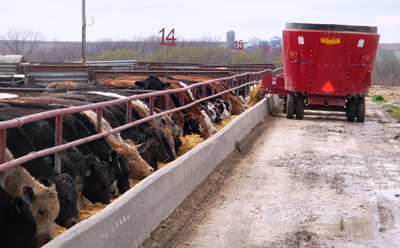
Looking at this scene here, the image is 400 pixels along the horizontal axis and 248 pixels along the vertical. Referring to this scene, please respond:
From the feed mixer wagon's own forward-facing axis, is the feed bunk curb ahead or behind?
behind

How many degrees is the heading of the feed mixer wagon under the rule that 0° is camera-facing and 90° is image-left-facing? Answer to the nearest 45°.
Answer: approximately 180°

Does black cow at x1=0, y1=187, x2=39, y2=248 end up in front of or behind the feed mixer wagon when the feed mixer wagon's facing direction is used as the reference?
behind

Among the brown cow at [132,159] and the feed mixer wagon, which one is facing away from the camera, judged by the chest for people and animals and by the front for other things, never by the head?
the feed mixer wagon

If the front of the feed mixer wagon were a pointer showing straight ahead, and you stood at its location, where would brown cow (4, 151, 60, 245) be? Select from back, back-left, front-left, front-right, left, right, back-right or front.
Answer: back

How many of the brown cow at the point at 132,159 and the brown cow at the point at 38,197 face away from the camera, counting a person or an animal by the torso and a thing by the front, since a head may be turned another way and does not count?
0

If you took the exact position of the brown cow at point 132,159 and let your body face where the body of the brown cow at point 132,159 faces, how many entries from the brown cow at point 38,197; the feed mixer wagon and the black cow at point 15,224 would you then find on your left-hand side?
1

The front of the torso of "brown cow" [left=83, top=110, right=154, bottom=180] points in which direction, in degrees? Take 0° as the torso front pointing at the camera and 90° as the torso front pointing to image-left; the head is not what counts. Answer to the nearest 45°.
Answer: approximately 315°

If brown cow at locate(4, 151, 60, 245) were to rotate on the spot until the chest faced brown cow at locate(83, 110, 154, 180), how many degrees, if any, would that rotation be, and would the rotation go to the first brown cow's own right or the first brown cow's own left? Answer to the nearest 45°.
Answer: approximately 90° to the first brown cow's own left

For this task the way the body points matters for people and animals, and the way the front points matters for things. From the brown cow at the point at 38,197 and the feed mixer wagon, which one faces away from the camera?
the feed mixer wagon

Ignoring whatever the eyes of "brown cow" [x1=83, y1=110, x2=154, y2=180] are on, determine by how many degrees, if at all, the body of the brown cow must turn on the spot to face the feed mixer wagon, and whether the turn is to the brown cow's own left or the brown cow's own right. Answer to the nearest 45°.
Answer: approximately 90° to the brown cow's own left
